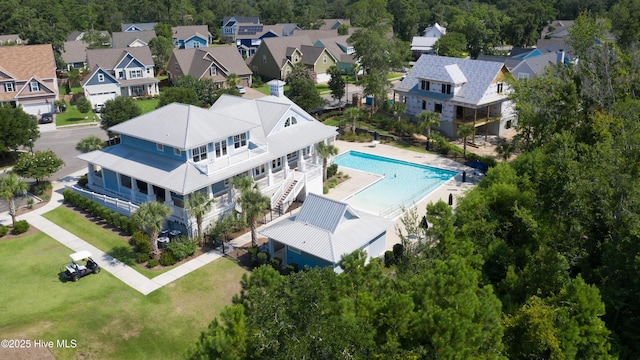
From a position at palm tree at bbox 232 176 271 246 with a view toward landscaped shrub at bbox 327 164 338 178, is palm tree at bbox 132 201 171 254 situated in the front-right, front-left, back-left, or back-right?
back-left

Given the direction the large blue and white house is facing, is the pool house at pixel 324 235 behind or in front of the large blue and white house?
in front

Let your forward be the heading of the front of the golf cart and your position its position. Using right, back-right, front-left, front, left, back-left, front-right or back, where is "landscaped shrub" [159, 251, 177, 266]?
front

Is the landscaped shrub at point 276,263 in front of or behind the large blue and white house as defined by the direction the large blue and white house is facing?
in front

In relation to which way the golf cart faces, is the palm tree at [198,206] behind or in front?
behind

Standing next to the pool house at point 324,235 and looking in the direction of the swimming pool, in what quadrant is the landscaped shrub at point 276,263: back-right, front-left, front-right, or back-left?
back-left

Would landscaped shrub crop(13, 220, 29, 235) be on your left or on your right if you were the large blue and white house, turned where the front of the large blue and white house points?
on your right

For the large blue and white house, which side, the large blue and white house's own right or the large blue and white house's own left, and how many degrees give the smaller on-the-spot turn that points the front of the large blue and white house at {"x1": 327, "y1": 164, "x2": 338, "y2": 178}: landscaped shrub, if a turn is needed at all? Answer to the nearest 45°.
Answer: approximately 90° to the large blue and white house's own left

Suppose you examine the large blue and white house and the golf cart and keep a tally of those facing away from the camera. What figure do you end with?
0
